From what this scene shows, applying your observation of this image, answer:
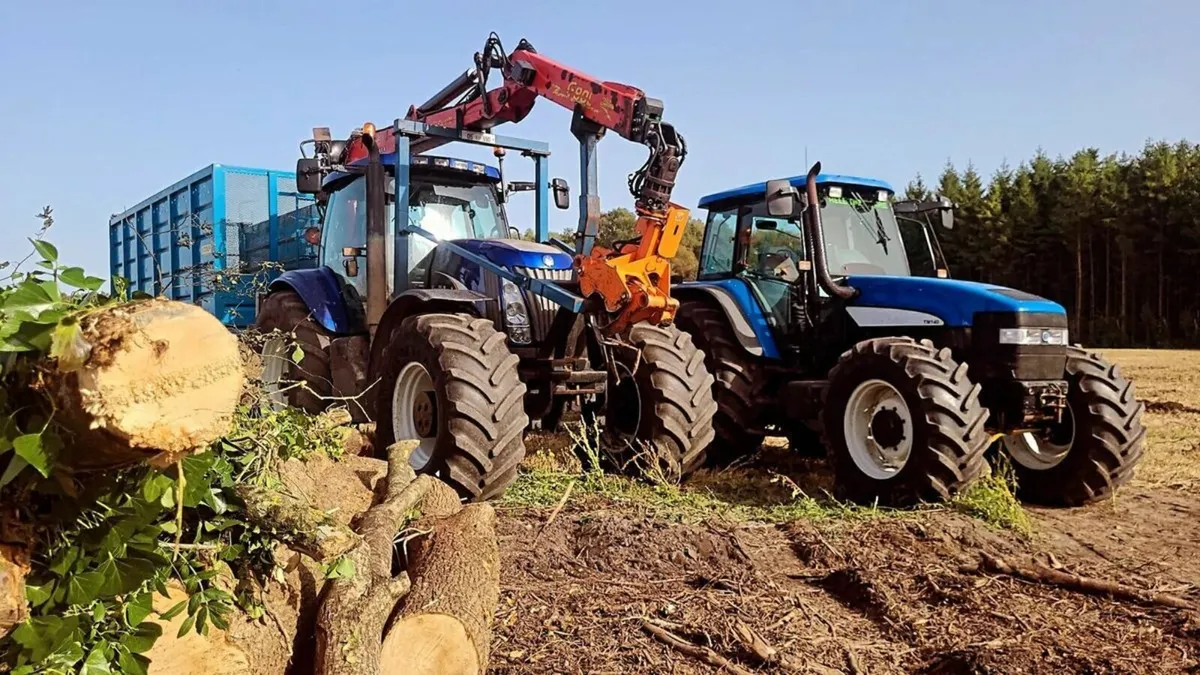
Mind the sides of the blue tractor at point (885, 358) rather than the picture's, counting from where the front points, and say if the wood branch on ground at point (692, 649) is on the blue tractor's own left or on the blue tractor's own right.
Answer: on the blue tractor's own right

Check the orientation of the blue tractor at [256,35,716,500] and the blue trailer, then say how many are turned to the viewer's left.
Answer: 0

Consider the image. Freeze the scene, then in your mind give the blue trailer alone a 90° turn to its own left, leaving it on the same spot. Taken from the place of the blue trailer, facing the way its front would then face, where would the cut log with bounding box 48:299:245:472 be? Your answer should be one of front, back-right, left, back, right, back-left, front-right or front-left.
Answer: back-right

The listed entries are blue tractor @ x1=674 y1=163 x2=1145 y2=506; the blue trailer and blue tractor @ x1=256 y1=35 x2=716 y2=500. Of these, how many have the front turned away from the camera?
0

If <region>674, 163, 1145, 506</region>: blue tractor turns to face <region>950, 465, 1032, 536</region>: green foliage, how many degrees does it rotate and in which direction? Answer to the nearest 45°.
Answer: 0° — it already faces it

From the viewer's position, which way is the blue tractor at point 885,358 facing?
facing the viewer and to the right of the viewer

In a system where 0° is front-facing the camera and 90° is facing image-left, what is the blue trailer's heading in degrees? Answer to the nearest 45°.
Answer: approximately 315°

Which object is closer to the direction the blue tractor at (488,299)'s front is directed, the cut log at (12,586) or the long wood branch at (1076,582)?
the long wood branch

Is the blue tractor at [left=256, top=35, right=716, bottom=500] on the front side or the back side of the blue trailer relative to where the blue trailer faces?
on the front side

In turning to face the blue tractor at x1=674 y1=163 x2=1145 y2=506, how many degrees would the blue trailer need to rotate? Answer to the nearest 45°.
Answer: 0° — it already faces it

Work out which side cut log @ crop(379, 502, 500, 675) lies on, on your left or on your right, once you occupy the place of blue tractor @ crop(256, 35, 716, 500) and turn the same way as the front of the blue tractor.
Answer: on your right
